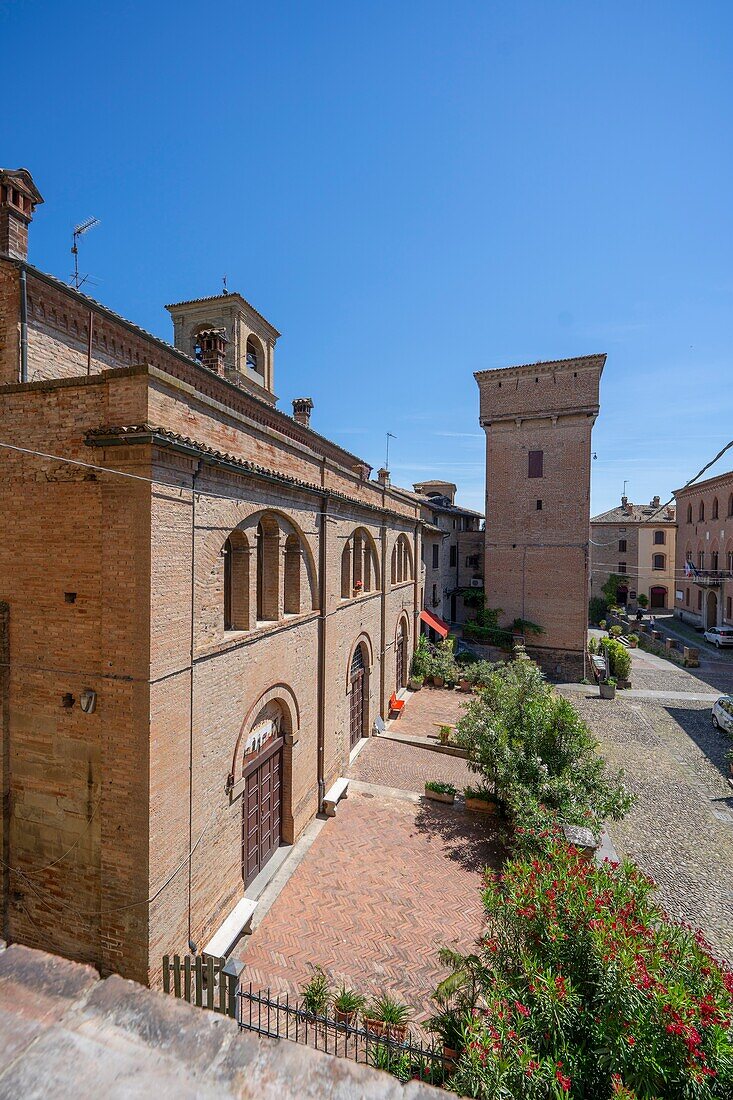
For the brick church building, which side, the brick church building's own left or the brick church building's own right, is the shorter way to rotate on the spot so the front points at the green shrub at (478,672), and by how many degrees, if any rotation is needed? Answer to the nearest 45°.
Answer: approximately 90° to the brick church building's own left

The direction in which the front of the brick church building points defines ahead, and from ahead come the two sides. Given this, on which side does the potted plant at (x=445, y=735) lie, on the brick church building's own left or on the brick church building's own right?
on the brick church building's own left

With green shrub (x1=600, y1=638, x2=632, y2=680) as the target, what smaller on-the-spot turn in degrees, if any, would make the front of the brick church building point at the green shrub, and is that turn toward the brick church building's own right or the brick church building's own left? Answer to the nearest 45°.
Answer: approximately 90° to the brick church building's own left

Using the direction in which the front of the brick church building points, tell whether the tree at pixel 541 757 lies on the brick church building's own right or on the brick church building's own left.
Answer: on the brick church building's own left

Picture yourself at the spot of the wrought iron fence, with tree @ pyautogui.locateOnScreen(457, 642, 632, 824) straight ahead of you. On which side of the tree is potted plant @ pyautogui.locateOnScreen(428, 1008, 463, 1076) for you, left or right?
right

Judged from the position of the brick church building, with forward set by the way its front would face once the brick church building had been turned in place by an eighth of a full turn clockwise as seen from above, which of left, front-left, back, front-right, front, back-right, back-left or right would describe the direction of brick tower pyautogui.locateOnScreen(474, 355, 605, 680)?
back-left

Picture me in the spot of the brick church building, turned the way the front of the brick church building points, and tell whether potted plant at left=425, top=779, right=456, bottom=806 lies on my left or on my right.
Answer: on my left
